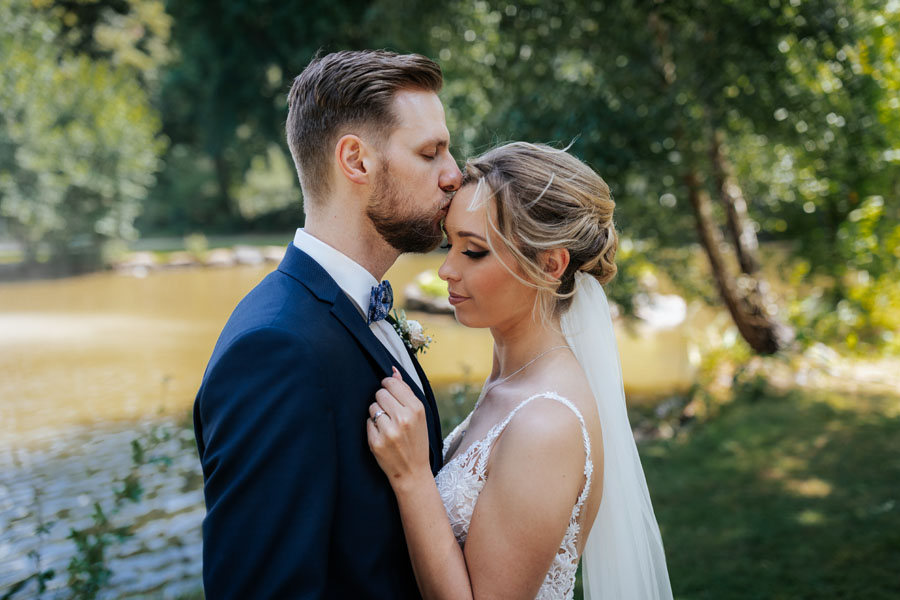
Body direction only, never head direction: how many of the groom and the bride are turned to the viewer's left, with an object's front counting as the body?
1

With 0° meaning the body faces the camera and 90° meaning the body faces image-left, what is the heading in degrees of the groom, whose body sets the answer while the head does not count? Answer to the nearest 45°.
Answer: approximately 270°

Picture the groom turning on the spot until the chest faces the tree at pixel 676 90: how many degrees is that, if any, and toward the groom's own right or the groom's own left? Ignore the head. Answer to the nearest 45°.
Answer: approximately 45° to the groom's own left

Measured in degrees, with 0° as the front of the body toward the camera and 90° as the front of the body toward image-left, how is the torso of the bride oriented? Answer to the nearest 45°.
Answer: approximately 90°

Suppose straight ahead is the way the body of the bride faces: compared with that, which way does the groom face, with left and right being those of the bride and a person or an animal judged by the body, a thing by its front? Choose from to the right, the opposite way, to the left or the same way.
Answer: the opposite way

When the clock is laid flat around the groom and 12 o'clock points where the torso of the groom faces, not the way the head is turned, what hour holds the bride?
The bride is roughly at 11 o'clock from the groom.

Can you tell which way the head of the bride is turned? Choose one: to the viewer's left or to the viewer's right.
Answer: to the viewer's left

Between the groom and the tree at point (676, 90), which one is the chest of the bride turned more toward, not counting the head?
the groom

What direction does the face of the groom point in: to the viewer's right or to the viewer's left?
to the viewer's right

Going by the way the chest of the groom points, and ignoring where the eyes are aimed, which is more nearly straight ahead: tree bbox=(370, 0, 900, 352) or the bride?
the bride

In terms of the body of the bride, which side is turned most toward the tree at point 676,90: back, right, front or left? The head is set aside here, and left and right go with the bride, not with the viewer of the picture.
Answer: right
